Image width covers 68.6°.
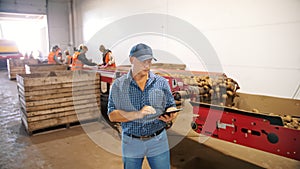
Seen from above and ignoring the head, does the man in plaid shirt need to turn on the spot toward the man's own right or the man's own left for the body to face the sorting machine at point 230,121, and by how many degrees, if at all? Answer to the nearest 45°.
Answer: approximately 135° to the man's own left

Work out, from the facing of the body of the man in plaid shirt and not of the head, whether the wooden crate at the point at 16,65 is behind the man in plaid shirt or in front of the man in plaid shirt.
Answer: behind

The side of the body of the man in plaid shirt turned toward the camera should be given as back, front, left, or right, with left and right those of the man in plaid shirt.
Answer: front
